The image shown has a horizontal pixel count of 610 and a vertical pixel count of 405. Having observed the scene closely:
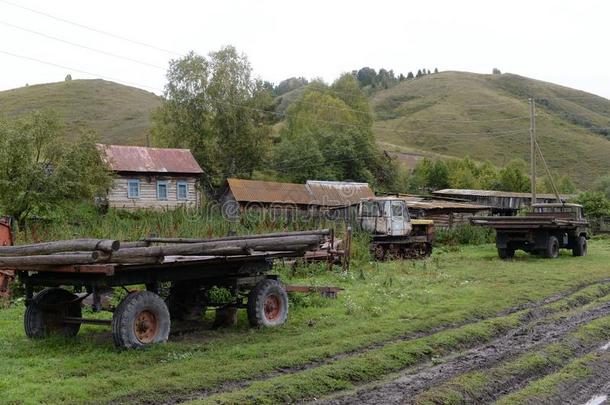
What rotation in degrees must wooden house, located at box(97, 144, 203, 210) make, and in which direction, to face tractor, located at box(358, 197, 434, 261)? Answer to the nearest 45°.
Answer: approximately 45° to its left

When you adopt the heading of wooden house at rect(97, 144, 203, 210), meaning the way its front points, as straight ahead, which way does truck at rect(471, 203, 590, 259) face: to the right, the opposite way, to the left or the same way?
to the left

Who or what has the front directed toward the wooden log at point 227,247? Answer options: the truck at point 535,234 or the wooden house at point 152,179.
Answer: the wooden house

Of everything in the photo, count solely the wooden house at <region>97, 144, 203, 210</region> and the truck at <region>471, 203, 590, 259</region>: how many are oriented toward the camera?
1

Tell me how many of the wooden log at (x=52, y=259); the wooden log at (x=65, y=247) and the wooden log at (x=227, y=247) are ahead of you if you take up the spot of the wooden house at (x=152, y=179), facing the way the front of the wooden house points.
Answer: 3

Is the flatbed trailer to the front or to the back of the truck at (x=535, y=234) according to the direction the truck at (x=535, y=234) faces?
to the back

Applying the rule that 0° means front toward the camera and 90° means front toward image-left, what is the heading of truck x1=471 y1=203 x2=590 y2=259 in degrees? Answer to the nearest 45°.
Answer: approximately 225°

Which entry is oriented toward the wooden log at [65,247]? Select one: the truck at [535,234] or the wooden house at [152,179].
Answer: the wooden house

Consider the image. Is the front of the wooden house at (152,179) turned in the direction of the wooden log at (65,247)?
yes
